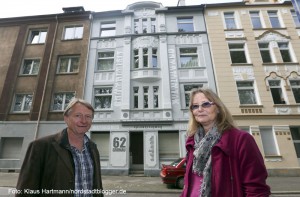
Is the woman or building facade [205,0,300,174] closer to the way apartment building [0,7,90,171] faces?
the woman

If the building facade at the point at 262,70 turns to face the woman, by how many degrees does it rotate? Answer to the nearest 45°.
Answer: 0° — it already faces them

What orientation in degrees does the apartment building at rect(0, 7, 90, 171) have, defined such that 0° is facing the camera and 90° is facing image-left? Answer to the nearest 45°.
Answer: approximately 0°

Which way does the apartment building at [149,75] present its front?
toward the camera

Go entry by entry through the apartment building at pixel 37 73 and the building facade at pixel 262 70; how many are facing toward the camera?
2

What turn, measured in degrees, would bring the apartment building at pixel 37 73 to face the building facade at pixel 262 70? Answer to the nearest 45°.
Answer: approximately 45° to its left

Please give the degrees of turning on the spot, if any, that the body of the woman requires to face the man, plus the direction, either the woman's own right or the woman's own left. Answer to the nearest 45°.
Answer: approximately 45° to the woman's own right

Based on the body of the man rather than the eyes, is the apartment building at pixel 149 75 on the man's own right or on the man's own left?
on the man's own left

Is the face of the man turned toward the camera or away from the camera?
toward the camera

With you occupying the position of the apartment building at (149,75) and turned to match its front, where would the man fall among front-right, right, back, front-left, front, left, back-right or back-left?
front

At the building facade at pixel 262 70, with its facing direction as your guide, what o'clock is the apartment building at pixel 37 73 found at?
The apartment building is roughly at 2 o'clock from the building facade.

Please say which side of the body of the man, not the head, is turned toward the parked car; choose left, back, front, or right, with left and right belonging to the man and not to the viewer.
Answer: left
